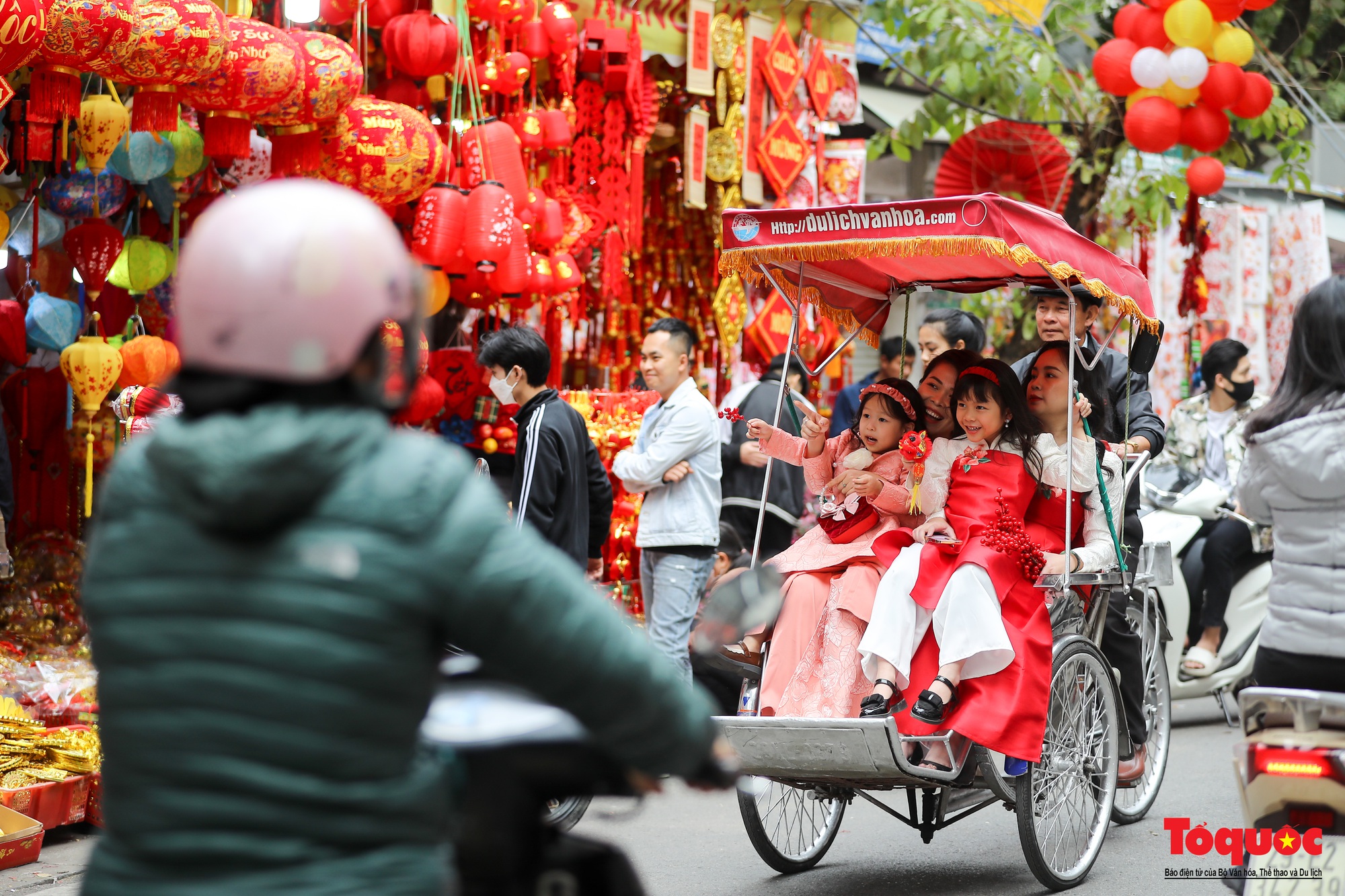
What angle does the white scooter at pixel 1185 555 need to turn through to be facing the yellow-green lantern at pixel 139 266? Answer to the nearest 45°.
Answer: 0° — it already faces it

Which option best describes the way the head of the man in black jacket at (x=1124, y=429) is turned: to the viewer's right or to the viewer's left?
to the viewer's left

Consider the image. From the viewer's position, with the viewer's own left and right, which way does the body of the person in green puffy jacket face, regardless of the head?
facing away from the viewer and to the right of the viewer

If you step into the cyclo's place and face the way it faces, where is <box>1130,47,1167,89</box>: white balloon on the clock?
The white balloon is roughly at 5 o'clock from the cyclo.

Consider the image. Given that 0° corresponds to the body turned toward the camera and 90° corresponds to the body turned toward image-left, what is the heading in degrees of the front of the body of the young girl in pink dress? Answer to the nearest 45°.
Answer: approximately 45°

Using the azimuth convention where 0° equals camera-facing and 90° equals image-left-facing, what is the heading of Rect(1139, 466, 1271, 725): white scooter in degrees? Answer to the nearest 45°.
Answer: approximately 45°

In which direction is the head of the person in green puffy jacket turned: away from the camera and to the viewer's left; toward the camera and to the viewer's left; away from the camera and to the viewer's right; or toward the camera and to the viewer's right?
away from the camera and to the viewer's right

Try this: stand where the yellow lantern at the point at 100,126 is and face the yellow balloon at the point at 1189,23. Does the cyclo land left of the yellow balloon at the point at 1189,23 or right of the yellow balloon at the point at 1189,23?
right
